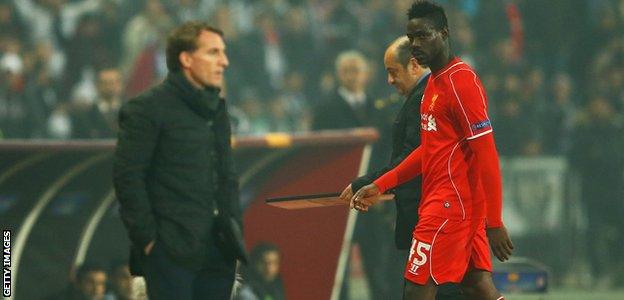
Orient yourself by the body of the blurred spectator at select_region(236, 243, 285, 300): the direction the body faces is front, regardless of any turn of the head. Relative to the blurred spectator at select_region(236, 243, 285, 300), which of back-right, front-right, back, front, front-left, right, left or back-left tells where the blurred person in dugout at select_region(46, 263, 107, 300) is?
back-right

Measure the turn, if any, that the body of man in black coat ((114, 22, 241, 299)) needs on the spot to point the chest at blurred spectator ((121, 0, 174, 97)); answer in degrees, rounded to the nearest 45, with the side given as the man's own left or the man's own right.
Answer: approximately 135° to the man's own left

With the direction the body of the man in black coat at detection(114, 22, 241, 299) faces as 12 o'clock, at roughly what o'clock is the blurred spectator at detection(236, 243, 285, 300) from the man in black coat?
The blurred spectator is roughly at 8 o'clock from the man in black coat.

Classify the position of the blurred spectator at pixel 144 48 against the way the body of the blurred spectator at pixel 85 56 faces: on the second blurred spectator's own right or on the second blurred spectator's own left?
on the second blurred spectator's own left

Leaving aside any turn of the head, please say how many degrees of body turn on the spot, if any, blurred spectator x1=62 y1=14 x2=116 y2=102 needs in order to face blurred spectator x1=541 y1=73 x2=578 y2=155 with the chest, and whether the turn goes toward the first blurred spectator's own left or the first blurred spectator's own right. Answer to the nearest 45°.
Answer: approximately 90° to the first blurred spectator's own left

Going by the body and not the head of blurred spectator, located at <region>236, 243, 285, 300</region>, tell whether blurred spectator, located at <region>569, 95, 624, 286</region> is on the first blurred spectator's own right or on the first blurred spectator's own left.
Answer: on the first blurred spectator's own left

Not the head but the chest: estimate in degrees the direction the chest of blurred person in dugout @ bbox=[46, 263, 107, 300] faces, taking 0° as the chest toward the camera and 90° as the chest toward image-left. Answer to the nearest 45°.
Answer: approximately 315°

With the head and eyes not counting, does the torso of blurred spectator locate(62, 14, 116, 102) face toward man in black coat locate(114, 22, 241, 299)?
yes

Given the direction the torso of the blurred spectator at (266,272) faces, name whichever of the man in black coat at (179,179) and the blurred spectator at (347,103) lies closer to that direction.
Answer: the man in black coat

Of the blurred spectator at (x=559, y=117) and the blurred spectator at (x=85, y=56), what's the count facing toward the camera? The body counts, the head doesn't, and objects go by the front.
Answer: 2
